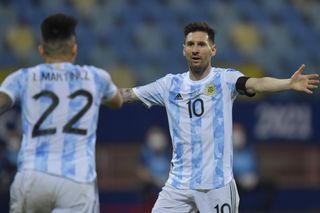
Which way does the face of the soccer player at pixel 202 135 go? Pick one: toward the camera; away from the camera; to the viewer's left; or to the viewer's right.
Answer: toward the camera

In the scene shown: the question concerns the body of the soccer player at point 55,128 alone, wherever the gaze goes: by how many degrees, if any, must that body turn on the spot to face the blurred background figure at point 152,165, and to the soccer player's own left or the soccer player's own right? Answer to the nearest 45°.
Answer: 0° — they already face them

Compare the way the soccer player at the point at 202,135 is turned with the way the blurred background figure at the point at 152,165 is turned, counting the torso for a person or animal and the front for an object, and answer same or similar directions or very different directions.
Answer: same or similar directions

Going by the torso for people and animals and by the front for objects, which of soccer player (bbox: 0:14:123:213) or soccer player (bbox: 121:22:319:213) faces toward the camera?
soccer player (bbox: 121:22:319:213)

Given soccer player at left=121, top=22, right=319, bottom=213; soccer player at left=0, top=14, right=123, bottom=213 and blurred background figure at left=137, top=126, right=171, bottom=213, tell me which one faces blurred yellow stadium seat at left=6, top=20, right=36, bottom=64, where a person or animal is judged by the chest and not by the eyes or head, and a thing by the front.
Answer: soccer player at left=0, top=14, right=123, bottom=213

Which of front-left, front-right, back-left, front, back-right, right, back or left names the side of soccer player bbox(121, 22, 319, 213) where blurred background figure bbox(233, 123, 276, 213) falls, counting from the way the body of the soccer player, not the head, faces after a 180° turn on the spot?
front

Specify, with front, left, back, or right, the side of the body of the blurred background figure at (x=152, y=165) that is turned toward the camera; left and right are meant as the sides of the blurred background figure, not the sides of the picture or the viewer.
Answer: front

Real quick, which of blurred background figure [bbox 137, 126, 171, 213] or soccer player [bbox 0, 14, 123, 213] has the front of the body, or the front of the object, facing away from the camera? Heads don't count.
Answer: the soccer player

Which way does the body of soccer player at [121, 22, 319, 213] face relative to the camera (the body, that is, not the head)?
toward the camera

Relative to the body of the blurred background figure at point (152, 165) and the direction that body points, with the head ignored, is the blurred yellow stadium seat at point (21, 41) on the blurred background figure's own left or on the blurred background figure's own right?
on the blurred background figure's own right

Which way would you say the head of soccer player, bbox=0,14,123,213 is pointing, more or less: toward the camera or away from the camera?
away from the camera

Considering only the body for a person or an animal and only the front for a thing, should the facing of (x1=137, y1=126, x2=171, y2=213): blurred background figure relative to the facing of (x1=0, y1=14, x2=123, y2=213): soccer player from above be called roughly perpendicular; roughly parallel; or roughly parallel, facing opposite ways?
roughly parallel, facing opposite ways

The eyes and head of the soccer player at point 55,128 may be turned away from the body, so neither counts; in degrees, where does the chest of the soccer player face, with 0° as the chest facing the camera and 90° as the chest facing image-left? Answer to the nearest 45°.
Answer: approximately 180°

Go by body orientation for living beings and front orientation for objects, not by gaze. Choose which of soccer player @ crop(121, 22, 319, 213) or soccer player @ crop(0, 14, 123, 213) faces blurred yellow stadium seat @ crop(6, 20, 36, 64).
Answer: soccer player @ crop(0, 14, 123, 213)

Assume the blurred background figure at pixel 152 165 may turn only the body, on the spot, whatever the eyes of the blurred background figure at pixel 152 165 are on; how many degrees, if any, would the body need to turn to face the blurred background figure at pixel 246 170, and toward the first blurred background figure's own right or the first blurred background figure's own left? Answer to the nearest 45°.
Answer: approximately 90° to the first blurred background figure's own left

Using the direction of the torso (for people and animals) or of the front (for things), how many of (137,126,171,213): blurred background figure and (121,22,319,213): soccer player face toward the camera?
2
